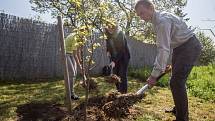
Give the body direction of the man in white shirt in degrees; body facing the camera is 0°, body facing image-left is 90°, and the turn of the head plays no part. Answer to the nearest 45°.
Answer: approximately 90°
